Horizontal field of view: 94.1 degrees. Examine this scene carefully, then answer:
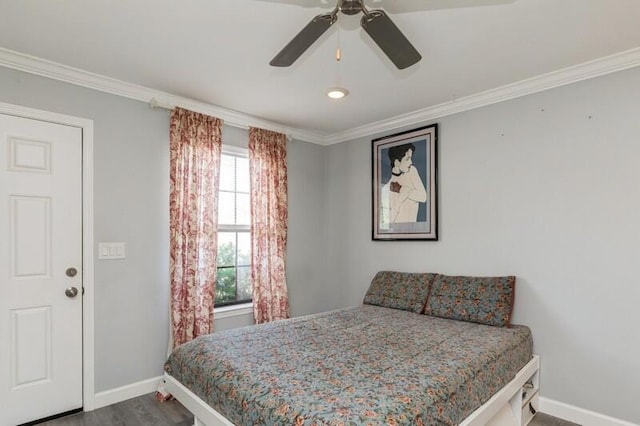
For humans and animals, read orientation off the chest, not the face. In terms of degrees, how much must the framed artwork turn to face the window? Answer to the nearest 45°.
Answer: approximately 45° to its right

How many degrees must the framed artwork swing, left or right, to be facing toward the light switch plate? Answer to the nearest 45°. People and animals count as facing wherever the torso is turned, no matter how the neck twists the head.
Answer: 0° — it already faces it

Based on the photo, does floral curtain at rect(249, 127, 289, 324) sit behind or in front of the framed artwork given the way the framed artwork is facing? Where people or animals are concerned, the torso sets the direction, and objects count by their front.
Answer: in front

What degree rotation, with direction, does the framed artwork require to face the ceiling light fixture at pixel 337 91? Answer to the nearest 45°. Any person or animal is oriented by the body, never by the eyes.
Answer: approximately 45° to its left

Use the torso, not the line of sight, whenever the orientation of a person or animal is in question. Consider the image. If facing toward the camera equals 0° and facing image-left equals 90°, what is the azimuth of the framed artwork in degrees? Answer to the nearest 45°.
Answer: approximately 45°
